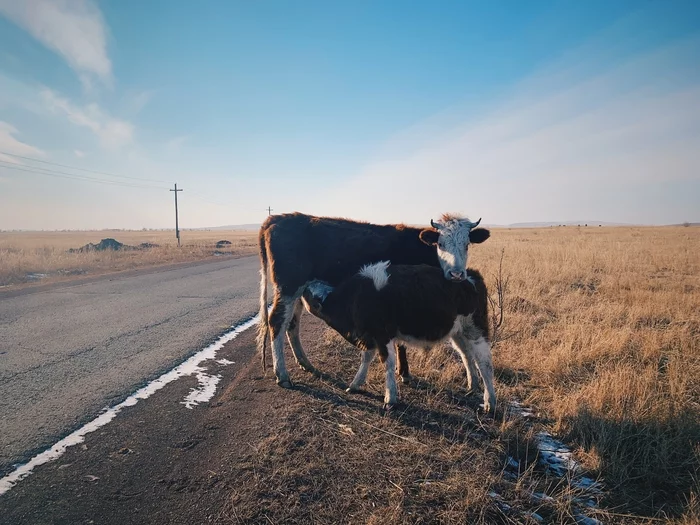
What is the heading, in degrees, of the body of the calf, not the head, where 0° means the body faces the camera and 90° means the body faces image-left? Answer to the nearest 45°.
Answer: approximately 90°

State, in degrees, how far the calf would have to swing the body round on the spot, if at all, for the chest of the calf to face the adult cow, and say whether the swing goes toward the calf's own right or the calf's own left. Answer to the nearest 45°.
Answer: approximately 45° to the calf's own right
